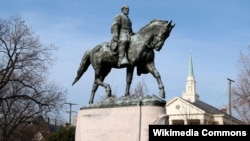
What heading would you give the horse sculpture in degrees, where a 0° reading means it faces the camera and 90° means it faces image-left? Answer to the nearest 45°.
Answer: approximately 270°
